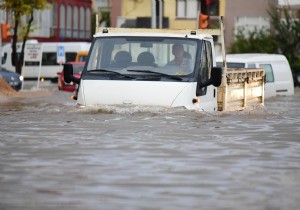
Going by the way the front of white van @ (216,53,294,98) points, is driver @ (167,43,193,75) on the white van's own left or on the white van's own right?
on the white van's own left

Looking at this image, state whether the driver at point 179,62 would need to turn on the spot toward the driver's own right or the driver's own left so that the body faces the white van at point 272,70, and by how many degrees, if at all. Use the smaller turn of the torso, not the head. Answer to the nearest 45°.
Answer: approximately 180°

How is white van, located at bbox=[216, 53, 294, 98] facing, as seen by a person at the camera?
facing to the left of the viewer

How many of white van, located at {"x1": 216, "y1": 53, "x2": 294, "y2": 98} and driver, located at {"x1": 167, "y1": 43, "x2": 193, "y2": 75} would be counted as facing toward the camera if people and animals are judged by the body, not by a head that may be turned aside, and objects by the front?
1

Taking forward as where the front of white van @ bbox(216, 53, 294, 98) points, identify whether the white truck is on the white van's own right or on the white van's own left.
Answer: on the white van's own left

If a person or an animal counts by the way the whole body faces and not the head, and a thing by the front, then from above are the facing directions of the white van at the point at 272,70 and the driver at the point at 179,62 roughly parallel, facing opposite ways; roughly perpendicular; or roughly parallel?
roughly perpendicular
